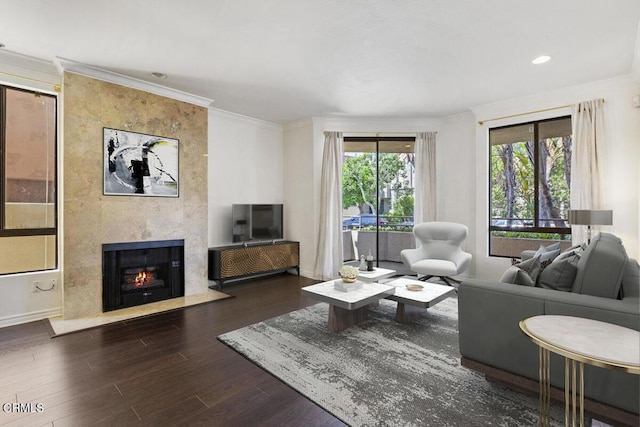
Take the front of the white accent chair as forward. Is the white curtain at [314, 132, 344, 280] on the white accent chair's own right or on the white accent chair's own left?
on the white accent chair's own right

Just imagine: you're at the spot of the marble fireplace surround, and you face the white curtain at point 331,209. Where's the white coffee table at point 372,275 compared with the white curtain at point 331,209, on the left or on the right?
right

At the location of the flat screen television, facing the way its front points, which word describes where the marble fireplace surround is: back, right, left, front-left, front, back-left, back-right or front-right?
right

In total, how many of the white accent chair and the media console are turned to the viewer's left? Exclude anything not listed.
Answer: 0

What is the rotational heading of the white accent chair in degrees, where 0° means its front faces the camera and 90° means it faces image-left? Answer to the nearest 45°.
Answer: approximately 0°

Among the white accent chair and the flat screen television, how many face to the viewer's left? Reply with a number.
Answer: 0

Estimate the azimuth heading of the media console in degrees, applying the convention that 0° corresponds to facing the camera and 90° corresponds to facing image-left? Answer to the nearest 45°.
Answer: approximately 315°

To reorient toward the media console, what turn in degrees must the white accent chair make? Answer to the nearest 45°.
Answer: approximately 90° to its right

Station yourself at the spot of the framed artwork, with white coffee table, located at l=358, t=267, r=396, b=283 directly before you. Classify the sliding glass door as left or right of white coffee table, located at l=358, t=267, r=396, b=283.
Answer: left

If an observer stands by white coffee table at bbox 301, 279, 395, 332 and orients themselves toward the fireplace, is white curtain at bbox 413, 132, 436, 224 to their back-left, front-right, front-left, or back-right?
back-right

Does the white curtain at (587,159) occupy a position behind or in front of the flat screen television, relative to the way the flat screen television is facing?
in front

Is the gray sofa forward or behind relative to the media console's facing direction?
forward
